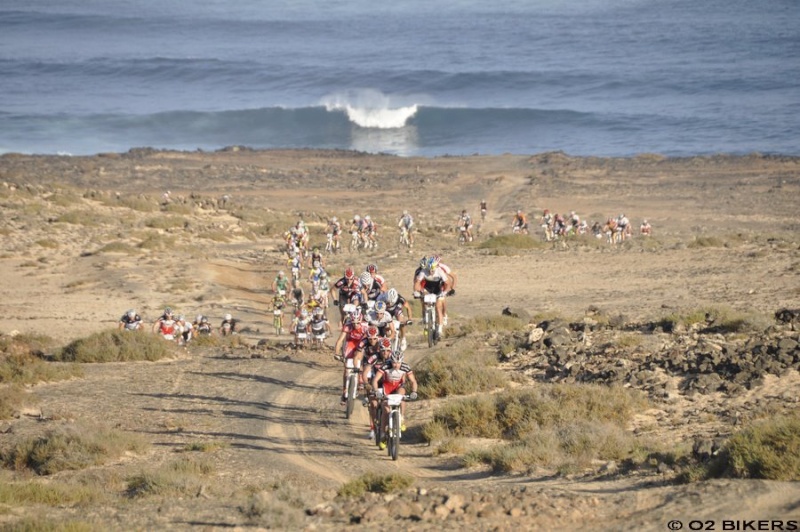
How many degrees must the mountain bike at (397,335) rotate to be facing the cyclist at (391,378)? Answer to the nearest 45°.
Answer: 0° — it already faces them

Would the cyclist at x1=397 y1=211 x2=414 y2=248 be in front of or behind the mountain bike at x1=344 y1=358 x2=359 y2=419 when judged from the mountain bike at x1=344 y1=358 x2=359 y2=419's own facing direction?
behind

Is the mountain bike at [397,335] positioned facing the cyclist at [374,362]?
yes

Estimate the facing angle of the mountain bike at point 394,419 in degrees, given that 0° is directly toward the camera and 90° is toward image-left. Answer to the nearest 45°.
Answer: approximately 0°

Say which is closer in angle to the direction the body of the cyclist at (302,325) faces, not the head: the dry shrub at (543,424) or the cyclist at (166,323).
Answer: the dry shrub

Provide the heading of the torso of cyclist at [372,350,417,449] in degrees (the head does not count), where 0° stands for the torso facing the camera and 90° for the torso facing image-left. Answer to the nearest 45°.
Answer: approximately 0°

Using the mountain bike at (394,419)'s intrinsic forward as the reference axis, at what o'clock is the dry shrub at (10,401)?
The dry shrub is roughly at 4 o'clock from the mountain bike.

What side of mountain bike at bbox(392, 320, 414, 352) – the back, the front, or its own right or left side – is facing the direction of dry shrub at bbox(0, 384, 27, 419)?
right

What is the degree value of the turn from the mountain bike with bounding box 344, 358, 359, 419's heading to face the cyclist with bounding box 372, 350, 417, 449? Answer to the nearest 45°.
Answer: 0° — it already faces them

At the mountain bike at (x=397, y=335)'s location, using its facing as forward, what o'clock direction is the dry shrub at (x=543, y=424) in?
The dry shrub is roughly at 11 o'clock from the mountain bike.
